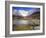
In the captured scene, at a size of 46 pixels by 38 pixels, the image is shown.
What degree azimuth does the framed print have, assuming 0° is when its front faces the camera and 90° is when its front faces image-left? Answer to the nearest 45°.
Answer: approximately 315°
